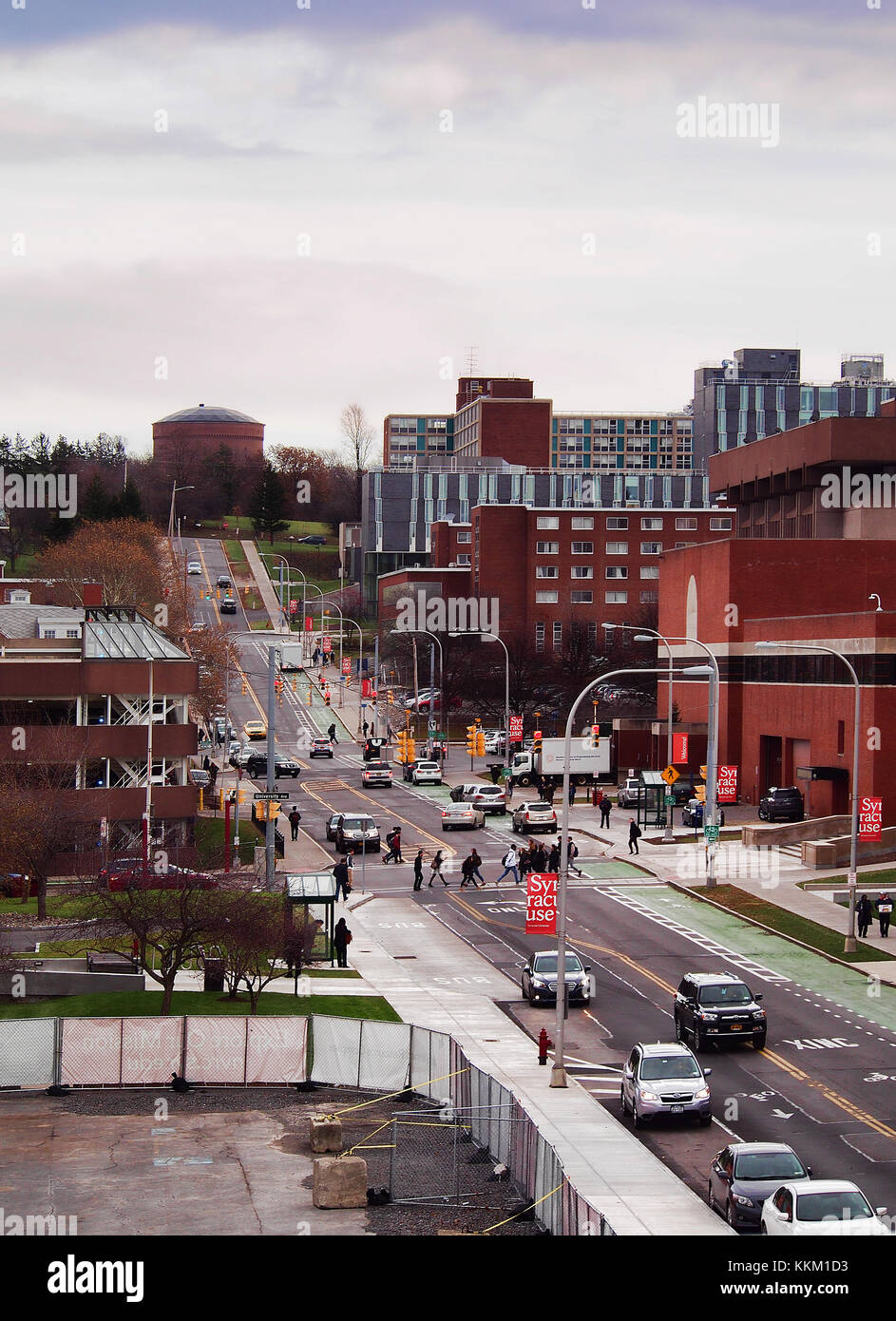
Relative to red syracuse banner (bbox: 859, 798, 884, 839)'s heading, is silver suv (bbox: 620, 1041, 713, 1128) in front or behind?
in front

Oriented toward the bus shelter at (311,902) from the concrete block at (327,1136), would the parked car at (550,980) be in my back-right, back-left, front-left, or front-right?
front-right

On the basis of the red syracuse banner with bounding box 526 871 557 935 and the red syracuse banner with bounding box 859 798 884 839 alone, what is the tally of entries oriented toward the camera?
2

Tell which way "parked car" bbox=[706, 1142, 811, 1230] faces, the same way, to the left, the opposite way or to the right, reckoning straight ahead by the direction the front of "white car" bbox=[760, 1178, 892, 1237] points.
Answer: the same way

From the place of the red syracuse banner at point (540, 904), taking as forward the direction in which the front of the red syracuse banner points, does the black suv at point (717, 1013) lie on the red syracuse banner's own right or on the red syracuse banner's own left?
on the red syracuse banner's own left

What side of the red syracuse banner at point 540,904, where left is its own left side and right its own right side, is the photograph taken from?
front

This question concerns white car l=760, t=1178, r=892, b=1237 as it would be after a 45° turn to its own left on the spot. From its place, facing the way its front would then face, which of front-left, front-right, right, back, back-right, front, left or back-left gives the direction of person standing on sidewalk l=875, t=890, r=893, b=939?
left

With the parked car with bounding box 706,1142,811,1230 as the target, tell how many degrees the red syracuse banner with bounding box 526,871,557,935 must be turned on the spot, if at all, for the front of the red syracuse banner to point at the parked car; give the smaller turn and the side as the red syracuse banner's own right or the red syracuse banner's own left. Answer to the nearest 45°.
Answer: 0° — it already faces it

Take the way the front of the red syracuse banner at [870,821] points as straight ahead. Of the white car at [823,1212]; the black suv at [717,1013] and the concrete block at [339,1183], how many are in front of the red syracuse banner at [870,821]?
3

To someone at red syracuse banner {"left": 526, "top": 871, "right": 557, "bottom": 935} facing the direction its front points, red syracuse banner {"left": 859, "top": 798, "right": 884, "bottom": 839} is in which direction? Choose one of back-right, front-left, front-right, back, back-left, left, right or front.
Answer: back-left

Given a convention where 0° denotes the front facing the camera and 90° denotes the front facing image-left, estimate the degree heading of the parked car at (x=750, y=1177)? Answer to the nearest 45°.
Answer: approximately 315°

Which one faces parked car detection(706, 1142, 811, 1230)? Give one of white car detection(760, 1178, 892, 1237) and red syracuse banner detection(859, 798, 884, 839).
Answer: the red syracuse banner

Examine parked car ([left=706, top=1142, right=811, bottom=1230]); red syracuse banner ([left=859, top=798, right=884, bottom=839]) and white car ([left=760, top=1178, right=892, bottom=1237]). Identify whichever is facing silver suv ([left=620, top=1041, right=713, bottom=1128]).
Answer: the red syracuse banner

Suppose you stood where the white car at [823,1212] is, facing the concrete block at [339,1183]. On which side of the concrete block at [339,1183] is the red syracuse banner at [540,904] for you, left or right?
right

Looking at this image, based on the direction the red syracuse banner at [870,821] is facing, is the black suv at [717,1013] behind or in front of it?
in front
